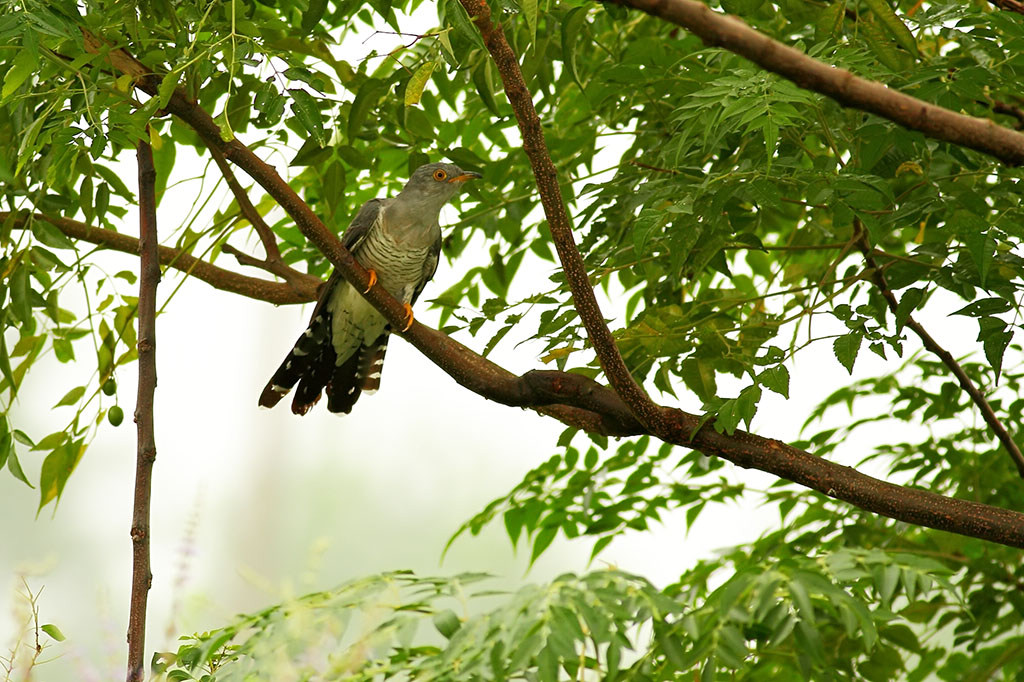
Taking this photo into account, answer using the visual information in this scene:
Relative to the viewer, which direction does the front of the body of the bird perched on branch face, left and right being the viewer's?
facing the viewer and to the right of the viewer
